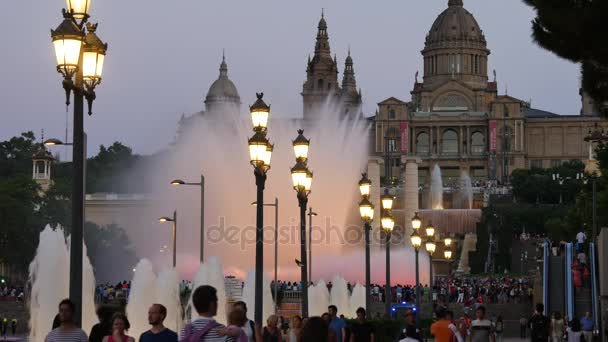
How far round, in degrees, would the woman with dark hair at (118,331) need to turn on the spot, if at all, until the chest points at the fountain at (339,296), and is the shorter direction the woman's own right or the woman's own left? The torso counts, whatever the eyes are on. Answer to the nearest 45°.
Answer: approximately 180°

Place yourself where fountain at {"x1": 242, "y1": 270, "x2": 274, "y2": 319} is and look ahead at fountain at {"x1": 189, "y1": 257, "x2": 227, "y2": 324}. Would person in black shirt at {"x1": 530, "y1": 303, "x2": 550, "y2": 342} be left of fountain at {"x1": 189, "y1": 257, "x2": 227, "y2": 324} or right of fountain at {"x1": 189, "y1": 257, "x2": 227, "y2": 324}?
left

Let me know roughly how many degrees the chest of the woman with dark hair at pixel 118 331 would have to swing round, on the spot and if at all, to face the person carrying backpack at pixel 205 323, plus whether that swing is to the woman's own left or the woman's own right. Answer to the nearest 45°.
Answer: approximately 45° to the woman's own left

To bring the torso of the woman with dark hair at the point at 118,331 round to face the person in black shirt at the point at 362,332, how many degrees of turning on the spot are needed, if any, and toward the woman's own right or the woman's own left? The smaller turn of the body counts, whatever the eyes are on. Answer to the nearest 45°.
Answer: approximately 135° to the woman's own left

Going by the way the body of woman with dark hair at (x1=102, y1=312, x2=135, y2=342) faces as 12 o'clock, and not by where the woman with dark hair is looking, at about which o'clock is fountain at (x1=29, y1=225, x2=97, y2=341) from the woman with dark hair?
The fountain is roughly at 6 o'clock from the woman with dark hair.

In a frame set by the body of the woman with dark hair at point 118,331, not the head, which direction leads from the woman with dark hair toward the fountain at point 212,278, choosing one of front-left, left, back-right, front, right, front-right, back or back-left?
back

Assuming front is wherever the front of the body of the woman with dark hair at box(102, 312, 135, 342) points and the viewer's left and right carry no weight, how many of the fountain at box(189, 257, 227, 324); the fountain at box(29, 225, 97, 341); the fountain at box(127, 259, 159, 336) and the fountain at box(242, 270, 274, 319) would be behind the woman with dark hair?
4

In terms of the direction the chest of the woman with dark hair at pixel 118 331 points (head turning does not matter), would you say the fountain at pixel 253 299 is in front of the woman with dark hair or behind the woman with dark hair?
behind

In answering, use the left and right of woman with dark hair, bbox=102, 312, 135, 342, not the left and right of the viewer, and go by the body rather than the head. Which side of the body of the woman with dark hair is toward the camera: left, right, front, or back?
front

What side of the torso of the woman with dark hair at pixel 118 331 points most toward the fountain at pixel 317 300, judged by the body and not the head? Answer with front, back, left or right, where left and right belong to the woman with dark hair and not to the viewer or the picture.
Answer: back

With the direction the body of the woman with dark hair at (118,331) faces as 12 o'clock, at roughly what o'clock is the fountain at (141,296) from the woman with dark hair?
The fountain is roughly at 6 o'clock from the woman with dark hair.
